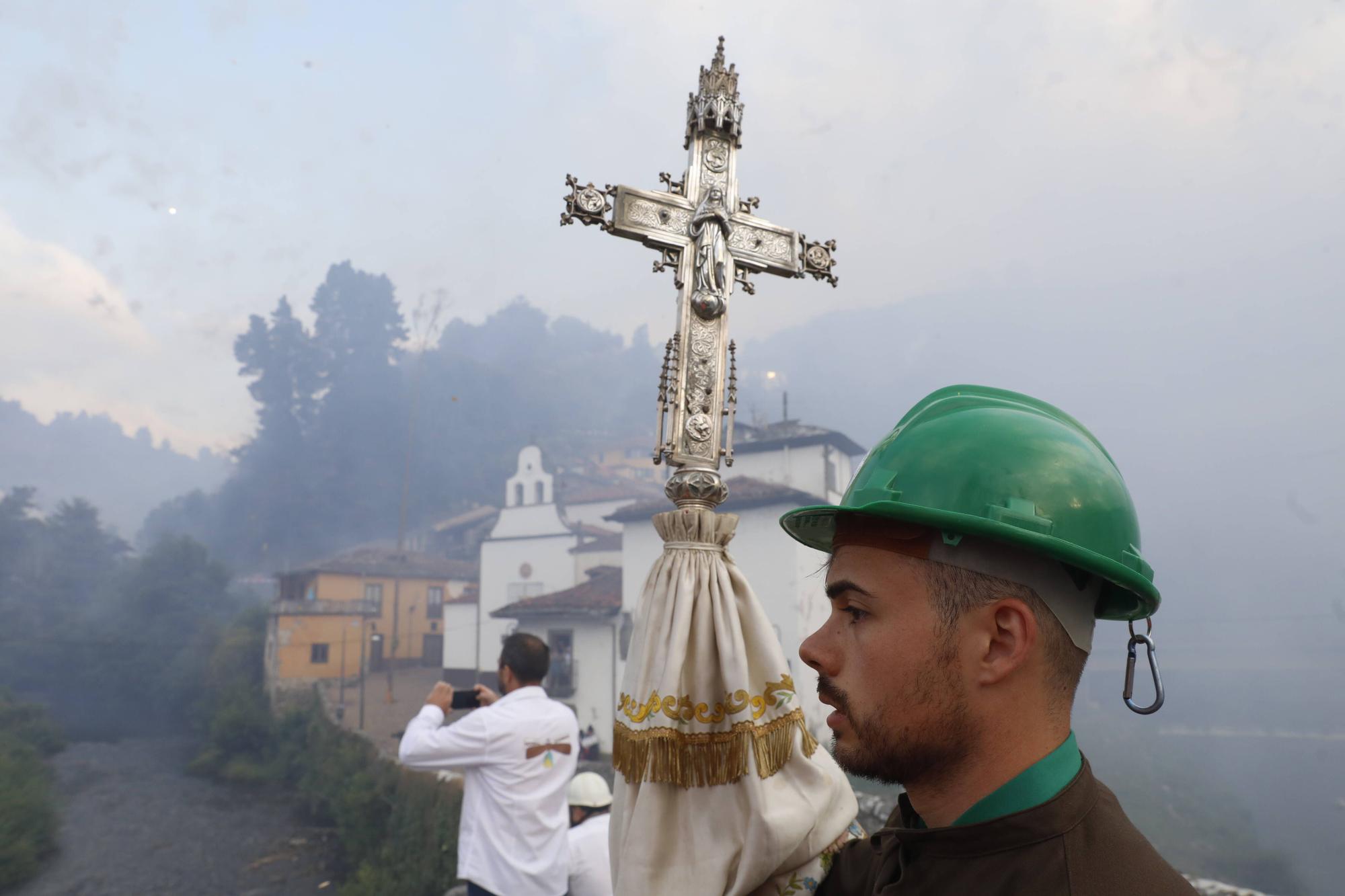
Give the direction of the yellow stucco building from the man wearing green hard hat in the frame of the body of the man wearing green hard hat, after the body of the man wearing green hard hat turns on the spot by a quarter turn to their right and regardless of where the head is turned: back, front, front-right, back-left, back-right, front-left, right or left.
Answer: front-left

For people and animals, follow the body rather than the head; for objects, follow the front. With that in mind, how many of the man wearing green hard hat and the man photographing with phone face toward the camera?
0

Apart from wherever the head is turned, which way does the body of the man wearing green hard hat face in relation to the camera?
to the viewer's left

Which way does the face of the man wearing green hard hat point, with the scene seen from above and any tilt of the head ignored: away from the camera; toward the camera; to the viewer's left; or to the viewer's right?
to the viewer's left

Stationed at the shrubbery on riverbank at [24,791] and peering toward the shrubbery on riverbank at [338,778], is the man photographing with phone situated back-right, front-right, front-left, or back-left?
front-right

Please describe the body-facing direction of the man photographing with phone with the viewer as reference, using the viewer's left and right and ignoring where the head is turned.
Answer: facing away from the viewer and to the left of the viewer

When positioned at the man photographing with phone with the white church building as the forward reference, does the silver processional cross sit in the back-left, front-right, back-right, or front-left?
back-right

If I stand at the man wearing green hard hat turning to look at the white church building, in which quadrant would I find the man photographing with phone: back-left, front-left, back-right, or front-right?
front-left
